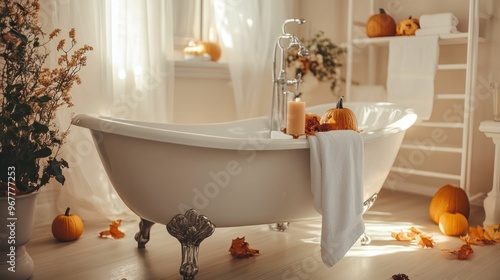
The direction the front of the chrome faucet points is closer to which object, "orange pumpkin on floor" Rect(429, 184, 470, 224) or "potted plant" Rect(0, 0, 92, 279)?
the orange pumpkin on floor

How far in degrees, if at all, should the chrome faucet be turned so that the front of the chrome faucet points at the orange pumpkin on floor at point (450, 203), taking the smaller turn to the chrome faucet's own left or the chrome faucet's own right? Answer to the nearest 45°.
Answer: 0° — it already faces it

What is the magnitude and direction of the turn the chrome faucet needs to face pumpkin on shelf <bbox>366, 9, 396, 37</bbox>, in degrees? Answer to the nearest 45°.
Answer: approximately 45° to its left
